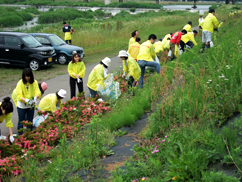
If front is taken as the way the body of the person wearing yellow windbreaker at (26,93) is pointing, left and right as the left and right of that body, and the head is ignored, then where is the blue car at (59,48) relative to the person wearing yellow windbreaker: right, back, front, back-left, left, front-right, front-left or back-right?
back

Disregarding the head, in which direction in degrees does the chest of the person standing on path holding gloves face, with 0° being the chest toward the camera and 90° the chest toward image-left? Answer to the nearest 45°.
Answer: approximately 0°

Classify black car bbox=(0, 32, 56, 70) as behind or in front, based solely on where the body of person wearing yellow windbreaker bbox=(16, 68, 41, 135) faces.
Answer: behind

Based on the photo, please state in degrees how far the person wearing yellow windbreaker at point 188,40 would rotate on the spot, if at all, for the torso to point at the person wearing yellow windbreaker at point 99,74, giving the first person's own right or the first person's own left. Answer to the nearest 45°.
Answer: approximately 90° to the first person's own right

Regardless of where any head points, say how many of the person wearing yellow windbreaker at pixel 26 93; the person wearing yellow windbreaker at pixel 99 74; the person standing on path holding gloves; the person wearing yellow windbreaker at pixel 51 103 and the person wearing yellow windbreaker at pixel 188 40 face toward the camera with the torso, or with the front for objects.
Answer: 2

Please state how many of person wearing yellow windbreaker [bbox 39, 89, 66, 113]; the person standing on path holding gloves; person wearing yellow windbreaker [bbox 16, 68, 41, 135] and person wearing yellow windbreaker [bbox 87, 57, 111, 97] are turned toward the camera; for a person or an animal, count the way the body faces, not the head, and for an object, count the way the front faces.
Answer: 2
